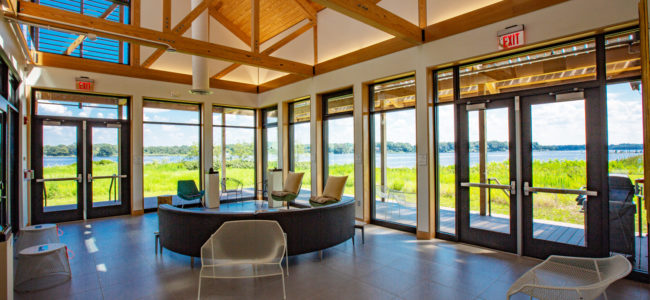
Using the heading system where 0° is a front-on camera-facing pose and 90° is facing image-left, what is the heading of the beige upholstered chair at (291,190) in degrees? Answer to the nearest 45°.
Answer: approximately 45°

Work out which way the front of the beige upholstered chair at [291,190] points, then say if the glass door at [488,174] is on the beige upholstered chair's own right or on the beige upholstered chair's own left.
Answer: on the beige upholstered chair's own left

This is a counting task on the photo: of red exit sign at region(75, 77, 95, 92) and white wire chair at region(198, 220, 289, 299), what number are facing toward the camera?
2

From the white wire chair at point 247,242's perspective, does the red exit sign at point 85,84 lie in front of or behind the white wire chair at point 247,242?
behind

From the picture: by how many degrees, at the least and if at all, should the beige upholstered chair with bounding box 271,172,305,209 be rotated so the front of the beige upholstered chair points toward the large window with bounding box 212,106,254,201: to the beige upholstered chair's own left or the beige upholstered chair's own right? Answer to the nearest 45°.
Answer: approximately 90° to the beige upholstered chair's own right

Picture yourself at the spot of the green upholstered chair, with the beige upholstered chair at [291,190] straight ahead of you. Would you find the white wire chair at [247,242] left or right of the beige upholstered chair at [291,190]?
right

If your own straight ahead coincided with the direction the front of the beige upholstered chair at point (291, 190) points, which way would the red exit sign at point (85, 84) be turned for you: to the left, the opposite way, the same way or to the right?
to the left

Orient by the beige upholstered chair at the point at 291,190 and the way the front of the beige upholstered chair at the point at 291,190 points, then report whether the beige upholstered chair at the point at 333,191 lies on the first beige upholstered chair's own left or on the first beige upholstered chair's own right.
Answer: on the first beige upholstered chair's own left

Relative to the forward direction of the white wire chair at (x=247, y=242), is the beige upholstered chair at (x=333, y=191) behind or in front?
behind

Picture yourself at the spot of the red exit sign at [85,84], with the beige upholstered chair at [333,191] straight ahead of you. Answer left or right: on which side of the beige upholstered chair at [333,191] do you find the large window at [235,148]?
left

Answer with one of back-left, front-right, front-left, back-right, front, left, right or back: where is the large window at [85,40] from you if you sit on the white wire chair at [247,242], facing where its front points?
back-right

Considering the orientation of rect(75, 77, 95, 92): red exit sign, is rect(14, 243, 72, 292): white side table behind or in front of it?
in front

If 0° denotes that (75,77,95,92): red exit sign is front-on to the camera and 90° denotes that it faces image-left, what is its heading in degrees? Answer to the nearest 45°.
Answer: approximately 0°

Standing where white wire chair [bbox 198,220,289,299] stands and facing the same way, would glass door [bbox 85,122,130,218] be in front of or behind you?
behind
